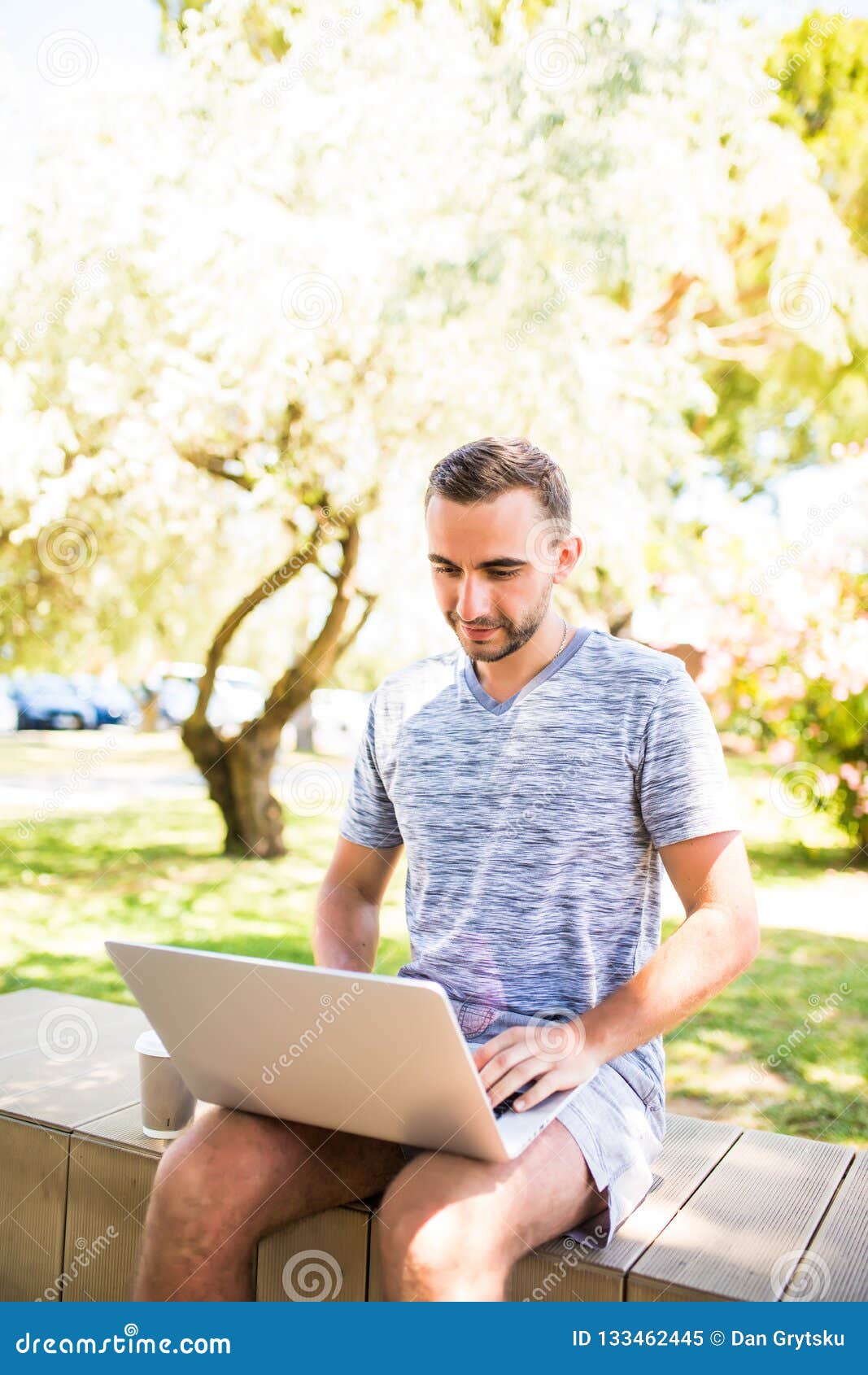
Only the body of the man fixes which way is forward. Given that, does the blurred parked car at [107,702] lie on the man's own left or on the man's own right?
on the man's own right

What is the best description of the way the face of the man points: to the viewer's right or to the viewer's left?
to the viewer's left

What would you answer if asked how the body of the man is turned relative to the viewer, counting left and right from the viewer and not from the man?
facing the viewer and to the left of the viewer

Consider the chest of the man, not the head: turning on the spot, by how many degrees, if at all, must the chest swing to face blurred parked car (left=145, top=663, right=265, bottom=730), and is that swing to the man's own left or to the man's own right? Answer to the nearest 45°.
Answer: approximately 135° to the man's own right

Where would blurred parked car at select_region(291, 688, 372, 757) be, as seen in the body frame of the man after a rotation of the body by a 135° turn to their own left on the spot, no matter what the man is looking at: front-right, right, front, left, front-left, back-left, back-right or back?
left

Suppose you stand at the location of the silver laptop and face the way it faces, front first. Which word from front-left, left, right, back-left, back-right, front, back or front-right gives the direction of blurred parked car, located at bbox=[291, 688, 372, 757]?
front-left

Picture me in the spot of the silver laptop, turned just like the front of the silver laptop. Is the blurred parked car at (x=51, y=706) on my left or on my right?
on my left

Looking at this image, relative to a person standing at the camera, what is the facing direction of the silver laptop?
facing away from the viewer and to the right of the viewer
